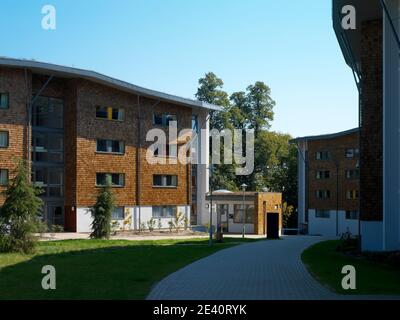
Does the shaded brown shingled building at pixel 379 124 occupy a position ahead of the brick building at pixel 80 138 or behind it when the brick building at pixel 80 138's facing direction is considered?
ahead

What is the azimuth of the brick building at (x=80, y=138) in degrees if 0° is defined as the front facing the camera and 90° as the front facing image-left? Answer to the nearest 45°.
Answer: approximately 315°

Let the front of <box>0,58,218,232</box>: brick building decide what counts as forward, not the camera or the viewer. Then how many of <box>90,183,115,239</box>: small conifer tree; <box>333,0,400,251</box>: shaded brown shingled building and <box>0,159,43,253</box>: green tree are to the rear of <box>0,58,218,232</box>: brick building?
0

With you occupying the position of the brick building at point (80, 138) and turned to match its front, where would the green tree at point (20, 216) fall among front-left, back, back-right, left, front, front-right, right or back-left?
front-right

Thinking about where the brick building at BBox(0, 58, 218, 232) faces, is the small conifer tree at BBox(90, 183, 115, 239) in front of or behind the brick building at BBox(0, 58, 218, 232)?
in front
